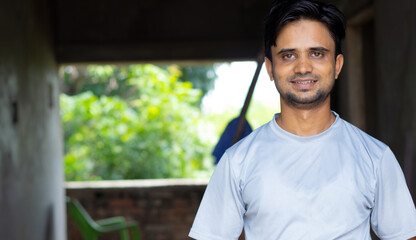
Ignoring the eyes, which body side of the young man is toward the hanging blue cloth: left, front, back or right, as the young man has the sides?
back

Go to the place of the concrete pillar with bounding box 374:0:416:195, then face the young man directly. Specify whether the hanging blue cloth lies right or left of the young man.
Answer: right

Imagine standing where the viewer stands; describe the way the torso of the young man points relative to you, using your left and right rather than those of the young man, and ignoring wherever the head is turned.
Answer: facing the viewer

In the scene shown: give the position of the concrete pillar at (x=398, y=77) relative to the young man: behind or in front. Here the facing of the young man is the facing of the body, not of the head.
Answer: behind
